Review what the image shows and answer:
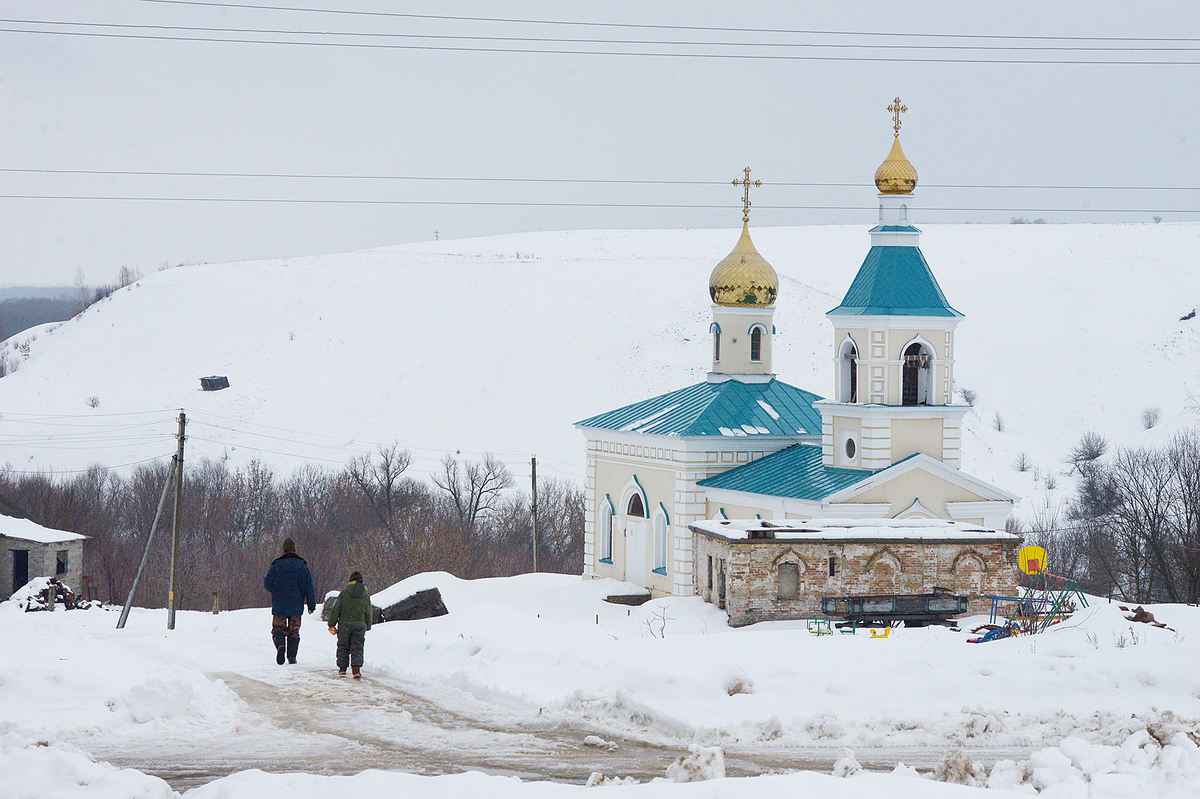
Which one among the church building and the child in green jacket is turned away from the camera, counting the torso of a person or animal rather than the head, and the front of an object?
the child in green jacket

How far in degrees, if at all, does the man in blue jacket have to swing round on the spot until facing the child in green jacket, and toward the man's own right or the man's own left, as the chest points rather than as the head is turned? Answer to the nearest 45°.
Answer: approximately 90° to the man's own right

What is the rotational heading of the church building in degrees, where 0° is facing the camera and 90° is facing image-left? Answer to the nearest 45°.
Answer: approximately 315°

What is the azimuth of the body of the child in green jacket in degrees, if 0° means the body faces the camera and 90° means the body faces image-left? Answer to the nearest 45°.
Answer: approximately 180°

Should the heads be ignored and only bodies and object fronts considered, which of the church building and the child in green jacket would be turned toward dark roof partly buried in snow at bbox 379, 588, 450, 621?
the child in green jacket

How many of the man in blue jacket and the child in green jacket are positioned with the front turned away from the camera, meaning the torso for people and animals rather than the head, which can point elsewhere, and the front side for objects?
2

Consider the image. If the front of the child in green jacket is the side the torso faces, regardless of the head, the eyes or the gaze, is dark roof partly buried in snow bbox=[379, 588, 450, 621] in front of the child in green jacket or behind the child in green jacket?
in front

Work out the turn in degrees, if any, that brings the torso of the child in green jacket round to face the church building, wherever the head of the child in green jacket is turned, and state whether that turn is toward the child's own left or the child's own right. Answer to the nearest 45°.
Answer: approximately 45° to the child's own right

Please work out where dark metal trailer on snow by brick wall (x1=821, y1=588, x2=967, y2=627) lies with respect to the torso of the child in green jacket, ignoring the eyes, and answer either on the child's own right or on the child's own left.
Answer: on the child's own right

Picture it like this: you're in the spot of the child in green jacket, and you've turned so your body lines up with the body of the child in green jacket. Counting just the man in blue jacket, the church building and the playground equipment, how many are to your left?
1

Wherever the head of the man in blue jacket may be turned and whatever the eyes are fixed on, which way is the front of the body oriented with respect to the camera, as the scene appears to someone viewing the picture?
away from the camera
